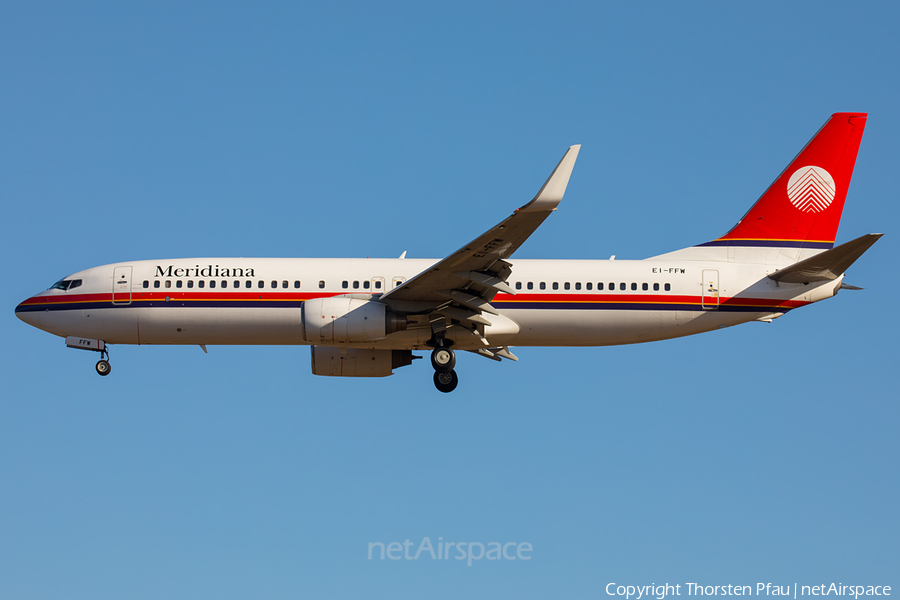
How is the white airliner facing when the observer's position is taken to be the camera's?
facing to the left of the viewer
